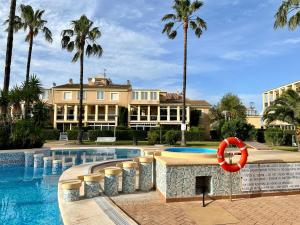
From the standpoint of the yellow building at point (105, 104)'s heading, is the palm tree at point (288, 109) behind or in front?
in front

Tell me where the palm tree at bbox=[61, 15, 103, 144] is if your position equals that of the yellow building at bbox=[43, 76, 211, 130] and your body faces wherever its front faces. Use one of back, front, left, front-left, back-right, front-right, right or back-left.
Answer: front

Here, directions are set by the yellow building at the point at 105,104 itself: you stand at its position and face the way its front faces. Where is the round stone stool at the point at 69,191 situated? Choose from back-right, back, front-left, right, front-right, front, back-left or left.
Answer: front

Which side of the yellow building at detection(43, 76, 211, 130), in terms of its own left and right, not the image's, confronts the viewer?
front

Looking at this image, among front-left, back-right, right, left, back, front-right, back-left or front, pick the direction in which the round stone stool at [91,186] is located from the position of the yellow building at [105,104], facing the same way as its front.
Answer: front

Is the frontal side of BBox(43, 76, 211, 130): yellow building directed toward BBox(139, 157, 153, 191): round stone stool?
yes

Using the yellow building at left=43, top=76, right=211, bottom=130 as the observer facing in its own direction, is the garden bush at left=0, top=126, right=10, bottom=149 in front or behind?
in front

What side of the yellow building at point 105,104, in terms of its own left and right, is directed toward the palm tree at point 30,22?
front

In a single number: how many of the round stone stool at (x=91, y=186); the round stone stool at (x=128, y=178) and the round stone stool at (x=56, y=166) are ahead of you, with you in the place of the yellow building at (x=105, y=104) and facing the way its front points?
3

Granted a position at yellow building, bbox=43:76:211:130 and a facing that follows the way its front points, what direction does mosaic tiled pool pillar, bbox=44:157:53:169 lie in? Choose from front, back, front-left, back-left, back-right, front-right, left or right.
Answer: front

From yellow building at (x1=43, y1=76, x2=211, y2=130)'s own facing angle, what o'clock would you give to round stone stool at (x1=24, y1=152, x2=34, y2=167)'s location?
The round stone stool is roughly at 12 o'clock from the yellow building.

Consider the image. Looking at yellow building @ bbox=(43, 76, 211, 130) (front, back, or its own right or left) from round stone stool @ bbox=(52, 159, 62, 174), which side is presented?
front

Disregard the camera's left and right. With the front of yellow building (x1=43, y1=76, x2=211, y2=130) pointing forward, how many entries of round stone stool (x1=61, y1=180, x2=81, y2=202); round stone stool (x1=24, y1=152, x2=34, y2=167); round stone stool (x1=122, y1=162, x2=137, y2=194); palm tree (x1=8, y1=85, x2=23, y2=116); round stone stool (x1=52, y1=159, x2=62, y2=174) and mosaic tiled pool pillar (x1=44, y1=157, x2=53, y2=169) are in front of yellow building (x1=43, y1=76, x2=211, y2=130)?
6

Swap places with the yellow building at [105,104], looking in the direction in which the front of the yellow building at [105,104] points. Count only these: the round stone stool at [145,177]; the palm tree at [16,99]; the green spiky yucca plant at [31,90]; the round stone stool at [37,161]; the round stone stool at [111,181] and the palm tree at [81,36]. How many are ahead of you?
6
